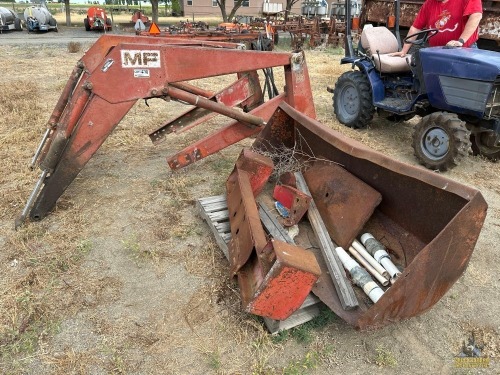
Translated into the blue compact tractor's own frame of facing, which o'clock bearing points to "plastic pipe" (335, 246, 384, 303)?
The plastic pipe is roughly at 2 o'clock from the blue compact tractor.

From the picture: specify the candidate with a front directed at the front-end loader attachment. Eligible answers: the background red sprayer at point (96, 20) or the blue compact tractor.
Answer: the background red sprayer

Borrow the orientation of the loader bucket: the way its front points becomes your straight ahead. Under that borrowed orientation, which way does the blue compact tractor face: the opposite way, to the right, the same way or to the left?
to the left

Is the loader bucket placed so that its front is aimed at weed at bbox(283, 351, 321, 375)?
yes
